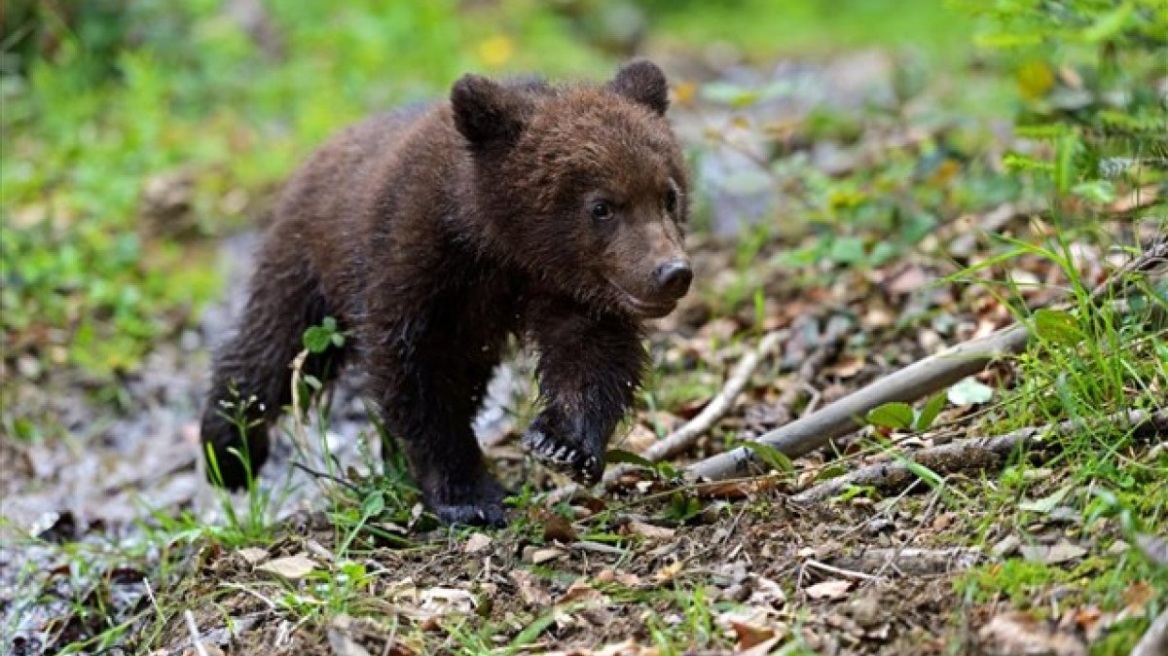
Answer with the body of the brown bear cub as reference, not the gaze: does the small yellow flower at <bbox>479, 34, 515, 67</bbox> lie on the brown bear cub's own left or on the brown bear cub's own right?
on the brown bear cub's own left

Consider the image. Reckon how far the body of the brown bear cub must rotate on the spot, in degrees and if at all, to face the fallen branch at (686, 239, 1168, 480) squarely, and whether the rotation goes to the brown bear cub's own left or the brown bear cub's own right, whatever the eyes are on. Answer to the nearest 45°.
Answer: approximately 45° to the brown bear cub's own left

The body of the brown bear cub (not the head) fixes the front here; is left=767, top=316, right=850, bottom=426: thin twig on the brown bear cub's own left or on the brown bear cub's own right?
on the brown bear cub's own left

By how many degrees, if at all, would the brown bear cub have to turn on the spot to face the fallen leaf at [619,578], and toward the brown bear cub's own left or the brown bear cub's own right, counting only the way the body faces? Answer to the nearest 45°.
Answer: approximately 45° to the brown bear cub's own right

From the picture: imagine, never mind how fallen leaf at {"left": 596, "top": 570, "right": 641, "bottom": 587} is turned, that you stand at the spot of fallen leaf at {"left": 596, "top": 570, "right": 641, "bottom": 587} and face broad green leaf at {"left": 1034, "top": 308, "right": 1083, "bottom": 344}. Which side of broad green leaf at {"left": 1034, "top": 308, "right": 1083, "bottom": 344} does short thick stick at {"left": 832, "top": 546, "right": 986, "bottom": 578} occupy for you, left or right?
right

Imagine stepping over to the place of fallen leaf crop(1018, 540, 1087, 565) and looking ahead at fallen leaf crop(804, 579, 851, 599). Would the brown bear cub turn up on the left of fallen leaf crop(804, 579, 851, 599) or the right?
right

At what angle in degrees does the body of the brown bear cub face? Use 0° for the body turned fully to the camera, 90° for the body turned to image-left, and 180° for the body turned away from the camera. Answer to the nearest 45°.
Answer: approximately 315°

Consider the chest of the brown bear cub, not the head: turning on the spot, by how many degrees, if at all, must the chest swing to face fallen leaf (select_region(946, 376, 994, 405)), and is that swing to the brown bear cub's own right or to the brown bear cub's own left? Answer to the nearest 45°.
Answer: approximately 45° to the brown bear cub's own left
